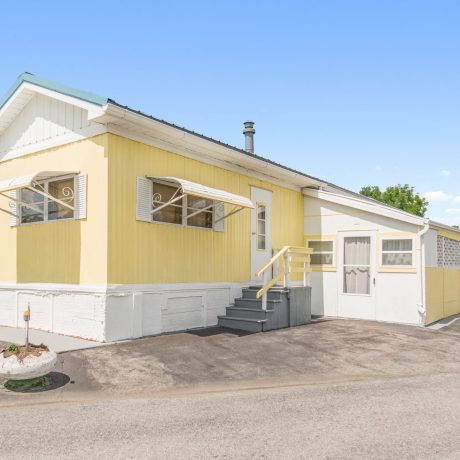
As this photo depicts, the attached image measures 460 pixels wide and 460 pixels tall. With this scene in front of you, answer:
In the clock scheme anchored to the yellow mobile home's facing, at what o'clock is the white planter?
The white planter is roughly at 2 o'clock from the yellow mobile home.

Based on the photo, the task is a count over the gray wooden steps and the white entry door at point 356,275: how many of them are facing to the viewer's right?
0

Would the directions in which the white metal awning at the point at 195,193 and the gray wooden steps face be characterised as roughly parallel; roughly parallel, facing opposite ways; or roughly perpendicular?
roughly perpendicular

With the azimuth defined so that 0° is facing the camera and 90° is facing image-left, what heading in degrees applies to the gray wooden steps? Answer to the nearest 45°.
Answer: approximately 45°

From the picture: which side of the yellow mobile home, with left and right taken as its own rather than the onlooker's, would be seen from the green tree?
left

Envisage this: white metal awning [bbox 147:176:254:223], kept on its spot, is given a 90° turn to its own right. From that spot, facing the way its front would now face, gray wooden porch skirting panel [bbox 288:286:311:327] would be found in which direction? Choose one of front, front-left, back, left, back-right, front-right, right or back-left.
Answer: back

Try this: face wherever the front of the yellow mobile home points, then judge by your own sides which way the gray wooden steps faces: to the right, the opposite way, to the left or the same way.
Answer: to the right

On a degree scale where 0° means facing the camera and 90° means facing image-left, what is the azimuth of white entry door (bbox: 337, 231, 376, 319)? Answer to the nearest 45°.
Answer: approximately 0°

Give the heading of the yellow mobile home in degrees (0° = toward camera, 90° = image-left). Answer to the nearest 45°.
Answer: approximately 315°

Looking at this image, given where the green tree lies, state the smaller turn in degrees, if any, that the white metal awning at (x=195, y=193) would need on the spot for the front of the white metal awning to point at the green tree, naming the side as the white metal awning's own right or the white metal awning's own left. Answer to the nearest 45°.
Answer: approximately 90° to the white metal awning's own left

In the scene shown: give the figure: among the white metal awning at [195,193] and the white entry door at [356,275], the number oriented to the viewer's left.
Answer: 0

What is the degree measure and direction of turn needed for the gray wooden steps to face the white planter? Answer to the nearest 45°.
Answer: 0° — it already faces it
